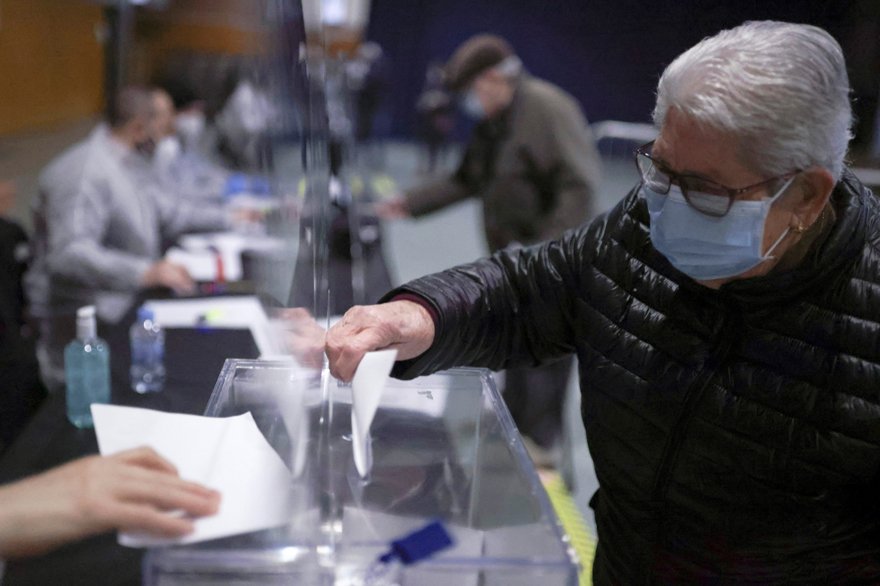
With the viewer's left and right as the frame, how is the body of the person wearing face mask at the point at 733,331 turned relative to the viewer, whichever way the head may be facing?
facing the viewer and to the left of the viewer

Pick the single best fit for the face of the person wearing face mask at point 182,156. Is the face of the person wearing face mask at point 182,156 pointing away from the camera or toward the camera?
toward the camera

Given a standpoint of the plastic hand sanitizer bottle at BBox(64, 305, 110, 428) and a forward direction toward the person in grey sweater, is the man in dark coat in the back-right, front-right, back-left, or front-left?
front-right

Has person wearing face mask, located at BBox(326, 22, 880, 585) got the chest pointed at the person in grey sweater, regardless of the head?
no

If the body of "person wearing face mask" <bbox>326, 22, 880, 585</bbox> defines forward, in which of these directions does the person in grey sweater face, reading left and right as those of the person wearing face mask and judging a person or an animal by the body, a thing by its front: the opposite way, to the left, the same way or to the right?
the opposite way

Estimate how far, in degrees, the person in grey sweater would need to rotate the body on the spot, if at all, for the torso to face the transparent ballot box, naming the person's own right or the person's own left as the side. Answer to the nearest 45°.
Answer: approximately 90° to the person's own right

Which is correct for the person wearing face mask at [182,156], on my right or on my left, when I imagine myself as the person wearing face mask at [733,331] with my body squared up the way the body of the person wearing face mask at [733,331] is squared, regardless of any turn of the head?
on my right

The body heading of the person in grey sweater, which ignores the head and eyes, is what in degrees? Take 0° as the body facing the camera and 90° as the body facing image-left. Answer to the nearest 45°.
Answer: approximately 270°

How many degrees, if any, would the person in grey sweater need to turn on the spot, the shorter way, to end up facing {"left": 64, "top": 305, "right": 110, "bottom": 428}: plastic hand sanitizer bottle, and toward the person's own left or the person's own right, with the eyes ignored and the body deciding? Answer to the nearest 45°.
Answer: approximately 90° to the person's own right

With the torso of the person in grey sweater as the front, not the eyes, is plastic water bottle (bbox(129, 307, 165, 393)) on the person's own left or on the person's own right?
on the person's own right
